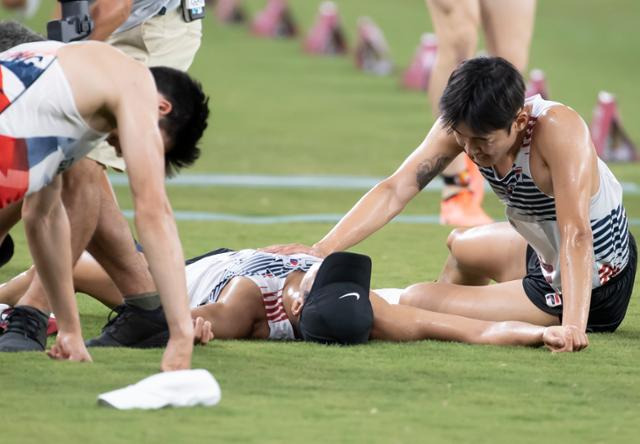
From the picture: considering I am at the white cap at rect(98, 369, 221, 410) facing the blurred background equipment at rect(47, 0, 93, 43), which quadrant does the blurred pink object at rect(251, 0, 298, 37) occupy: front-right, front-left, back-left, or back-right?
front-right

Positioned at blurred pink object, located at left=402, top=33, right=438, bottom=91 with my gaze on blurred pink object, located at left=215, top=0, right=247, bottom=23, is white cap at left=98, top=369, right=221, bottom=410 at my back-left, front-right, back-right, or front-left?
back-left
